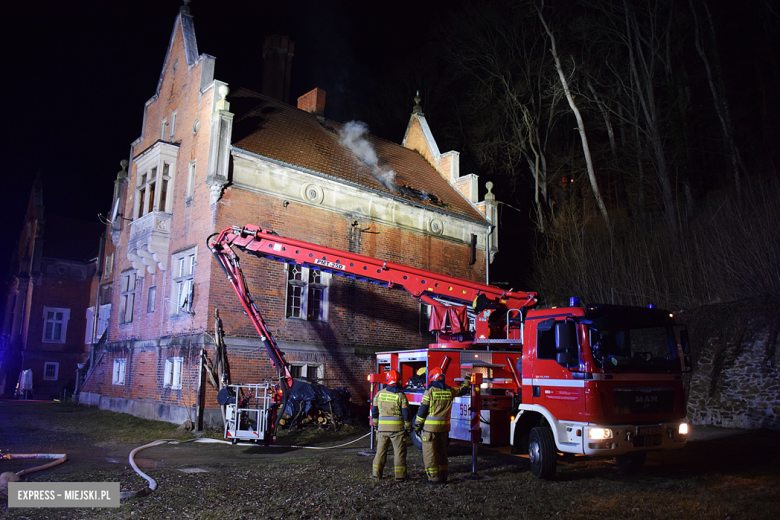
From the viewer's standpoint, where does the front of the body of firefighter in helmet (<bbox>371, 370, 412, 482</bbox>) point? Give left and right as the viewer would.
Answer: facing away from the viewer

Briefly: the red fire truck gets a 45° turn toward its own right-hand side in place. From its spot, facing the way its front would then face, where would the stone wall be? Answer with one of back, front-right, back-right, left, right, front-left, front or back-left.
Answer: back-left

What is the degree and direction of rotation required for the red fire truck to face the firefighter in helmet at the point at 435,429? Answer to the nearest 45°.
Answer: approximately 135° to its right

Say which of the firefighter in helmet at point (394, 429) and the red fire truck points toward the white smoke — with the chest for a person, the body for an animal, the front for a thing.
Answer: the firefighter in helmet

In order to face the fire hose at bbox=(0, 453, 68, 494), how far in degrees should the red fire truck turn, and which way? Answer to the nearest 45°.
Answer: approximately 135° to its right

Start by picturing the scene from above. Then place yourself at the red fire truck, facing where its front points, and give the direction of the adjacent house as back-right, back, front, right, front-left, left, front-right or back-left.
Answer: back

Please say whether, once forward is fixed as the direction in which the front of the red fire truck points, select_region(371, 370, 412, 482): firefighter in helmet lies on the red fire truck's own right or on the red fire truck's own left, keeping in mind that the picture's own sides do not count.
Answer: on the red fire truck's own right

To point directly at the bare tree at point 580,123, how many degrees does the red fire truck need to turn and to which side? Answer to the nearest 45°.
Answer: approximately 135° to its left

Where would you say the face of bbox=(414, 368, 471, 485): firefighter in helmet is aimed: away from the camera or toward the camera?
away from the camera

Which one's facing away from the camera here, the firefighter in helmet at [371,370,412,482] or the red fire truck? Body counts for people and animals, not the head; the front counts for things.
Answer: the firefighter in helmet

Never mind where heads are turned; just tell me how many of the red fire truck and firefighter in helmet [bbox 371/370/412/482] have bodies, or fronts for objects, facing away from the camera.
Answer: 1

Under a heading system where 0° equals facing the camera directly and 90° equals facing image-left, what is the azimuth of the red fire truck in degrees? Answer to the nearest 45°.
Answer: approximately 315°
